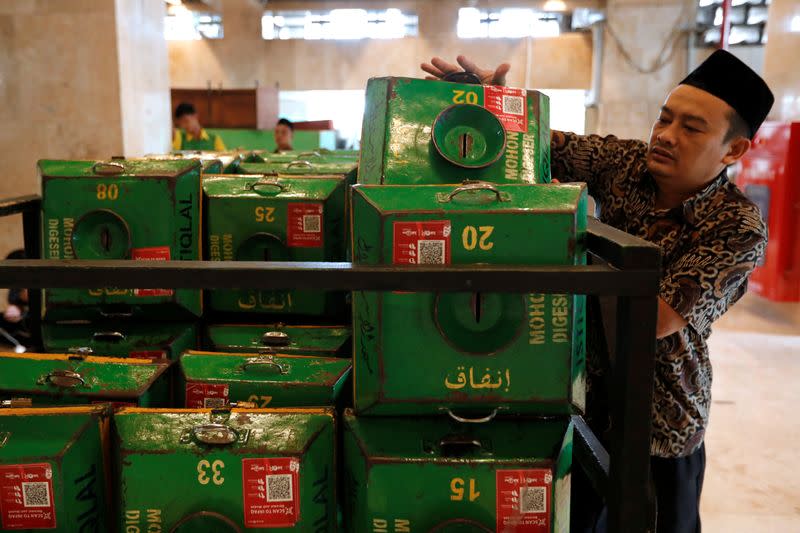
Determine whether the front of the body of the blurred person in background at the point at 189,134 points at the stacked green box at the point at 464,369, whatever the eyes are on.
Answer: yes

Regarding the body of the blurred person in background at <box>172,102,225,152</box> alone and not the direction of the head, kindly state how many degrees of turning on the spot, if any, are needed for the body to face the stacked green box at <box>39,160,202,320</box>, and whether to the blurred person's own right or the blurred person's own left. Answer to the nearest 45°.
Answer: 0° — they already face it

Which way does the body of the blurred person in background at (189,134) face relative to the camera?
toward the camera

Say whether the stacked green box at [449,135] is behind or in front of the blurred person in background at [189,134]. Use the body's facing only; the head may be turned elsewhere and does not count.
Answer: in front

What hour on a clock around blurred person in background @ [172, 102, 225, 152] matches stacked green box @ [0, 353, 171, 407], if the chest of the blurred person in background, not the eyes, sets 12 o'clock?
The stacked green box is roughly at 12 o'clock from the blurred person in background.

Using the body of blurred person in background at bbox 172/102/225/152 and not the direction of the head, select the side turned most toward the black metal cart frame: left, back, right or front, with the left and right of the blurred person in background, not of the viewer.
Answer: front

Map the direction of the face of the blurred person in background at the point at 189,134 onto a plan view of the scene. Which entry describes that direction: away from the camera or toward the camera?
toward the camera

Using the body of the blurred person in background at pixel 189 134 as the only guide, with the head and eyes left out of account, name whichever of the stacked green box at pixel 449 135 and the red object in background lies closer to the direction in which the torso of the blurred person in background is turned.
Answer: the stacked green box

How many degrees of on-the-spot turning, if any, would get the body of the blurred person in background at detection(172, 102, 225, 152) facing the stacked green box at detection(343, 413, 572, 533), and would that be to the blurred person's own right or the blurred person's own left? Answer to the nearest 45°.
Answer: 0° — they already face it

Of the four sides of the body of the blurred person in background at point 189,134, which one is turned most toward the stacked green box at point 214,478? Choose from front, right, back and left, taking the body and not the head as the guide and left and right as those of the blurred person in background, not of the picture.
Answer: front

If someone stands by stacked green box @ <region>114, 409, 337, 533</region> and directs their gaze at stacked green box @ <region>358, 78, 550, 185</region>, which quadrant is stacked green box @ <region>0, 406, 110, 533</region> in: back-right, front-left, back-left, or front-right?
back-left

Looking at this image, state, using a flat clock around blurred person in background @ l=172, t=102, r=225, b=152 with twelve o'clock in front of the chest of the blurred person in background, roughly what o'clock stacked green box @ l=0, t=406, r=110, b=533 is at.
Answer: The stacked green box is roughly at 12 o'clock from the blurred person in background.
